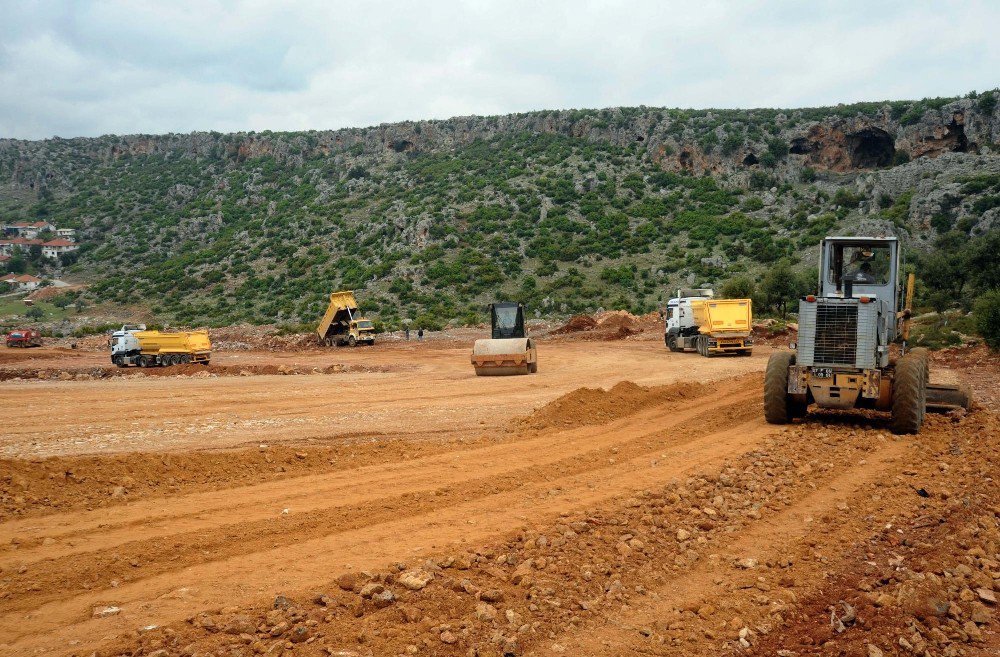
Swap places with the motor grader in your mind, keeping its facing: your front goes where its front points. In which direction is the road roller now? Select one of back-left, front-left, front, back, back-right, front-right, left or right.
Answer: front-left

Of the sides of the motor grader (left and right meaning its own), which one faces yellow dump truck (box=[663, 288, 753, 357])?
front

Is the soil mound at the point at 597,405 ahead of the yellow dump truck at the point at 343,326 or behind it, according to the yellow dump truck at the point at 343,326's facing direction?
ahead

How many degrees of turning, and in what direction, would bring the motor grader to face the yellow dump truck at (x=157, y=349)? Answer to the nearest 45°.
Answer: approximately 90° to its left

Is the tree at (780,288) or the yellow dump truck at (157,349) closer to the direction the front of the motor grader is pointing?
the tree

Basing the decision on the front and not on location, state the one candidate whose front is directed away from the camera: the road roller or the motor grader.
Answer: the motor grader

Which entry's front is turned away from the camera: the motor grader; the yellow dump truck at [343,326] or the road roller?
the motor grader

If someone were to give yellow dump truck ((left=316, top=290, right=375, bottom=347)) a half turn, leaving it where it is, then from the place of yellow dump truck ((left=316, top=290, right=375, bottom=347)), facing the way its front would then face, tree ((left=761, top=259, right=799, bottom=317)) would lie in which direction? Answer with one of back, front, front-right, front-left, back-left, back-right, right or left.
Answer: back-right

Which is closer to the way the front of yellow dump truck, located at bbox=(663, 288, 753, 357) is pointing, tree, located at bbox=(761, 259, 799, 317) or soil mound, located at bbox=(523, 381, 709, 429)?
the tree

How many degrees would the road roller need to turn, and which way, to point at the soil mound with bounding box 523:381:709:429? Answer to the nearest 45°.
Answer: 0° — it already faces it

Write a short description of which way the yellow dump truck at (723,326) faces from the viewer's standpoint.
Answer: facing away from the viewer and to the left of the viewer

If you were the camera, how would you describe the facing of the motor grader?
facing away from the viewer

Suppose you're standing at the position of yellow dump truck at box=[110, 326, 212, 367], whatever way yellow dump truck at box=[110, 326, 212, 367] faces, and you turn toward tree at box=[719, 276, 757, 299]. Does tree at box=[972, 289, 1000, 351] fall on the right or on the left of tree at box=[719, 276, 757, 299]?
right

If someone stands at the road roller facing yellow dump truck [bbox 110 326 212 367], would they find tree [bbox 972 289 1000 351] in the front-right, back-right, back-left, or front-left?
back-right

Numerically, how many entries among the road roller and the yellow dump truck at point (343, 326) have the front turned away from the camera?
0
